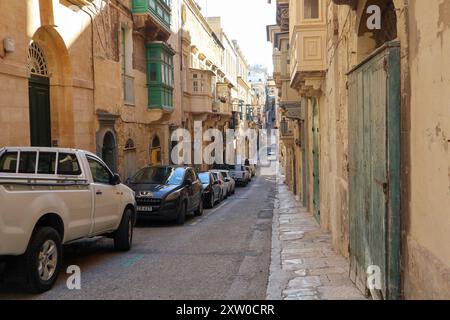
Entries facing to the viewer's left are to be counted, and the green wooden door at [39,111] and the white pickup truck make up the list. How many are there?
0

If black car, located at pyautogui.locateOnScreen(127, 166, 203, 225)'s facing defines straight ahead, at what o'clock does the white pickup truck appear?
The white pickup truck is roughly at 11 o'clock from the black car.

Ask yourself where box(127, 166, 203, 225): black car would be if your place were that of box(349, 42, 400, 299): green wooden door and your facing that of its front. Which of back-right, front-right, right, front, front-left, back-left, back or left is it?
right

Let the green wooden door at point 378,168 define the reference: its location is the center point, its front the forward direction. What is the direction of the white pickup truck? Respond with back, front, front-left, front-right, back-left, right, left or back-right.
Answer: front-right

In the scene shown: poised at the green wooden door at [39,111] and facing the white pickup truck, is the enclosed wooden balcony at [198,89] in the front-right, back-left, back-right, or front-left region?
back-left

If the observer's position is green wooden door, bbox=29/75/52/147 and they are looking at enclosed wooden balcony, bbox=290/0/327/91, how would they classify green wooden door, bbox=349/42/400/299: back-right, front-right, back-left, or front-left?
front-right

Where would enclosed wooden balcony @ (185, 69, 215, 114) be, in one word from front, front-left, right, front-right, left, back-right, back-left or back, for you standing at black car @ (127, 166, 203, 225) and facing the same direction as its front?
back-right

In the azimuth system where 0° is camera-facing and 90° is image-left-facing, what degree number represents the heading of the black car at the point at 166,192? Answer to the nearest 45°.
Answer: approximately 45°

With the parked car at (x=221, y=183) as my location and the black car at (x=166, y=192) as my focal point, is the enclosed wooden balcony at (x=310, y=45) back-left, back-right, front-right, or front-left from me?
front-left

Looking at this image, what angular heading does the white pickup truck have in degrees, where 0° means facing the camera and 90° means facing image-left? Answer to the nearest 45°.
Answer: approximately 225°

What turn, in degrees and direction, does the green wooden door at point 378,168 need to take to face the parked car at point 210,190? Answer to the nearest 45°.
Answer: approximately 90° to its right

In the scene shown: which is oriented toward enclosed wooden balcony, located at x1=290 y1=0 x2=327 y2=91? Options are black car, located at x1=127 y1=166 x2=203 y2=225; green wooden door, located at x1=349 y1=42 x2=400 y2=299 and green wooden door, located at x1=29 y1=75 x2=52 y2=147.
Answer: green wooden door, located at x1=29 y1=75 x2=52 y2=147

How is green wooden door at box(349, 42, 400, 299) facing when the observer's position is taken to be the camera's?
facing the viewer and to the left of the viewer

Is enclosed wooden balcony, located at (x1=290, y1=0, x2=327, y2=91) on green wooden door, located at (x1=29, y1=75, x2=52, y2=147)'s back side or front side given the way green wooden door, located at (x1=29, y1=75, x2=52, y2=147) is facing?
on the front side

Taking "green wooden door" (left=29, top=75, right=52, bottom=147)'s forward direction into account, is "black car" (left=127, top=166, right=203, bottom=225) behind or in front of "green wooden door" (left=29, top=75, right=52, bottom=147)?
in front

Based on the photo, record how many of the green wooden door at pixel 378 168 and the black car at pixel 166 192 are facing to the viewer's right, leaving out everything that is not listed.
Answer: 0

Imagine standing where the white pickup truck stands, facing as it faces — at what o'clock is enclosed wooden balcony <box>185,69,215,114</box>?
The enclosed wooden balcony is roughly at 11 o'clock from the white pickup truck.

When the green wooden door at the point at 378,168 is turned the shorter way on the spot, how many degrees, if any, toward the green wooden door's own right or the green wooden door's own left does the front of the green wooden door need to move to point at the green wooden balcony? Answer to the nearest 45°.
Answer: approximately 90° to the green wooden door's own right

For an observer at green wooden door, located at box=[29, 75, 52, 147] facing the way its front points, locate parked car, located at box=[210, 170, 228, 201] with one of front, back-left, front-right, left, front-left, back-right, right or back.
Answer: left
